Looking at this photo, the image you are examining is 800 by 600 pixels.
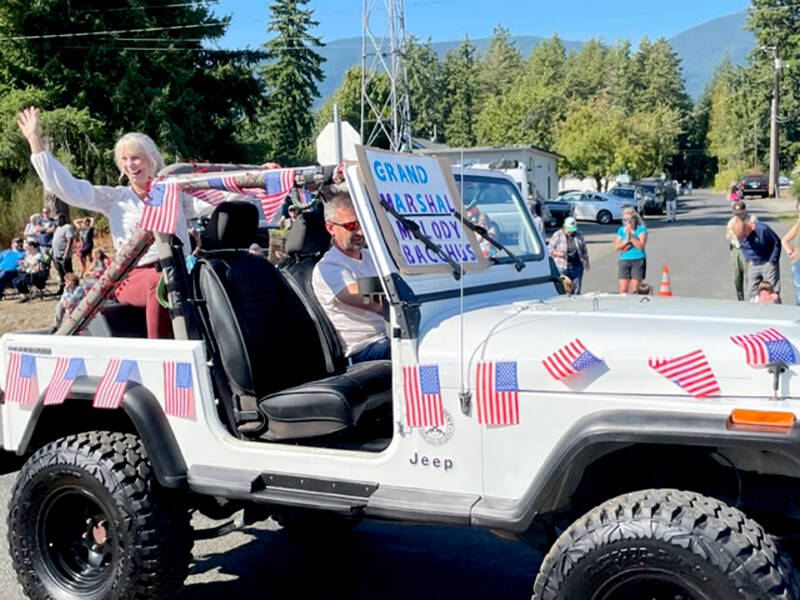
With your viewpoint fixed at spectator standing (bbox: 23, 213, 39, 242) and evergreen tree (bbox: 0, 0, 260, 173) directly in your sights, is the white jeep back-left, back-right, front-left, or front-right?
back-right

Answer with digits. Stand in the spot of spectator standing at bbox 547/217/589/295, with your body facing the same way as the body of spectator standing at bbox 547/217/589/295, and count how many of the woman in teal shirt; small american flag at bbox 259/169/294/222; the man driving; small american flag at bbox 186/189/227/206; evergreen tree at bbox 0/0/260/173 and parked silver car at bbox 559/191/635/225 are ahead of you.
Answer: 3

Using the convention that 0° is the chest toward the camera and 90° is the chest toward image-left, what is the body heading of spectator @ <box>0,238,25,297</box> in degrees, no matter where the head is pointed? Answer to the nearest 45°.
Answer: approximately 315°

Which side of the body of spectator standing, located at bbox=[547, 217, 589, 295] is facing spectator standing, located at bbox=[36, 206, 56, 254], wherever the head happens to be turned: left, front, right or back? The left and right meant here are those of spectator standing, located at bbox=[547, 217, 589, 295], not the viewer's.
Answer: right

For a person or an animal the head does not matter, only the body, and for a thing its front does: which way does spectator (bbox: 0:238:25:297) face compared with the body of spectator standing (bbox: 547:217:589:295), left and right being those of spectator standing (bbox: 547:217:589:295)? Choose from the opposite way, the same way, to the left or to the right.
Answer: to the left

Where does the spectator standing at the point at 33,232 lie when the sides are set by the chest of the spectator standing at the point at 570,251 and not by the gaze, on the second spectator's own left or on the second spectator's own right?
on the second spectator's own right

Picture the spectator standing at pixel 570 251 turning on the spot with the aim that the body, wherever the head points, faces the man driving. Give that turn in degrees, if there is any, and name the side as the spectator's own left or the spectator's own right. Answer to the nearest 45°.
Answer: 0° — they already face them
